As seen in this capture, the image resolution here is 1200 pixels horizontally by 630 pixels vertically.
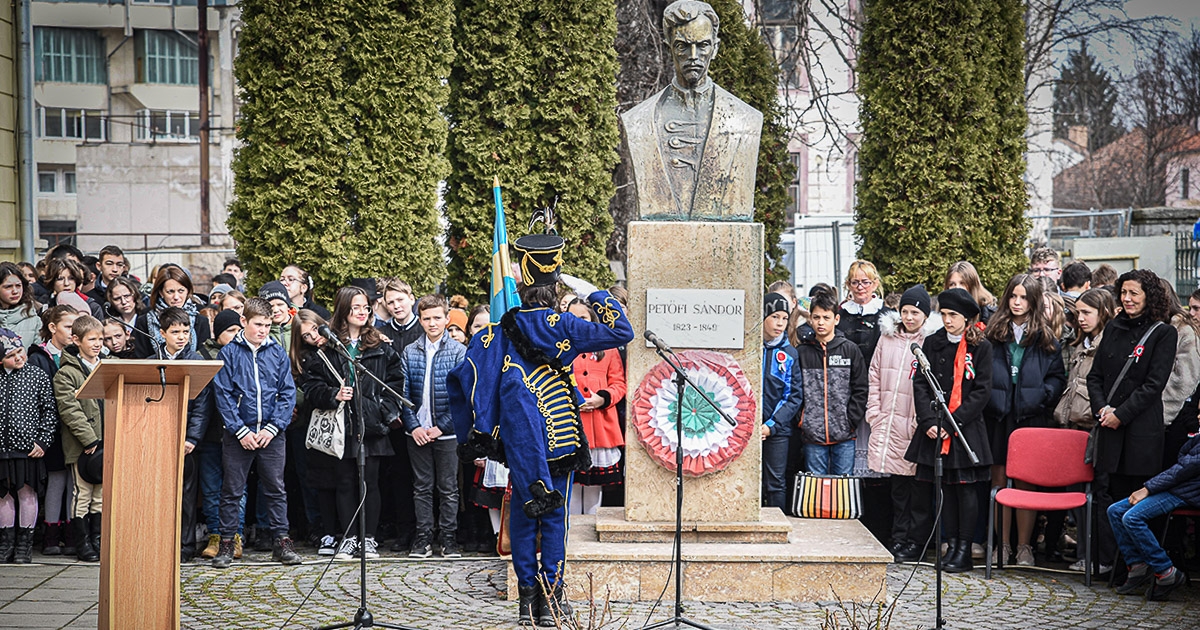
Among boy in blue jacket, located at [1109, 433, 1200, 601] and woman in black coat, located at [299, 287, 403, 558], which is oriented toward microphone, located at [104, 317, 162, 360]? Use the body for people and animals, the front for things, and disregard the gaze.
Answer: the boy in blue jacket

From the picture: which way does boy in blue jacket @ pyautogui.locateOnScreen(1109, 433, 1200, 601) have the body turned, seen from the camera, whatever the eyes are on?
to the viewer's left

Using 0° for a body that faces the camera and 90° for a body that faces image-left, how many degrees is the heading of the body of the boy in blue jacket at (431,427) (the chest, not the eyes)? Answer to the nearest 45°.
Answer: approximately 0°

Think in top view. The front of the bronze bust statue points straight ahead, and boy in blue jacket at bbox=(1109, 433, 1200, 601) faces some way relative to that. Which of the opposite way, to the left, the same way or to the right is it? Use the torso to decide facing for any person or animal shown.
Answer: to the right

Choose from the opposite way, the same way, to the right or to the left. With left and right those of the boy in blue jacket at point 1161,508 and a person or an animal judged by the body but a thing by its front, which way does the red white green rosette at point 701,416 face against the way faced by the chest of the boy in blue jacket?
to the left

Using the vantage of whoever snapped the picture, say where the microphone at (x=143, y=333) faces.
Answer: facing to the left of the viewer

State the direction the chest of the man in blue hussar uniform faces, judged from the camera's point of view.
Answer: away from the camera

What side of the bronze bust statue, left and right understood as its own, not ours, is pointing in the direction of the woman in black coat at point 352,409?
right

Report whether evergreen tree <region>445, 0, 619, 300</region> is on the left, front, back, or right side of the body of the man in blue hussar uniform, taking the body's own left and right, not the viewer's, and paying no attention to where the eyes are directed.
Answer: front

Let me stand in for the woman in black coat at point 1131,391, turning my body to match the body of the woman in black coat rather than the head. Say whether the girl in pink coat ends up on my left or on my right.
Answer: on my right

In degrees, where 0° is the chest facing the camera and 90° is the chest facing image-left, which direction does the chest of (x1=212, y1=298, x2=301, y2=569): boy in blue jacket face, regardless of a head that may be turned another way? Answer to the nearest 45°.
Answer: approximately 0°

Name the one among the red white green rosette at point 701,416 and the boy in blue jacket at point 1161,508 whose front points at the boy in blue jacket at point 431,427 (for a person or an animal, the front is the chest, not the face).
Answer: the boy in blue jacket at point 1161,508
